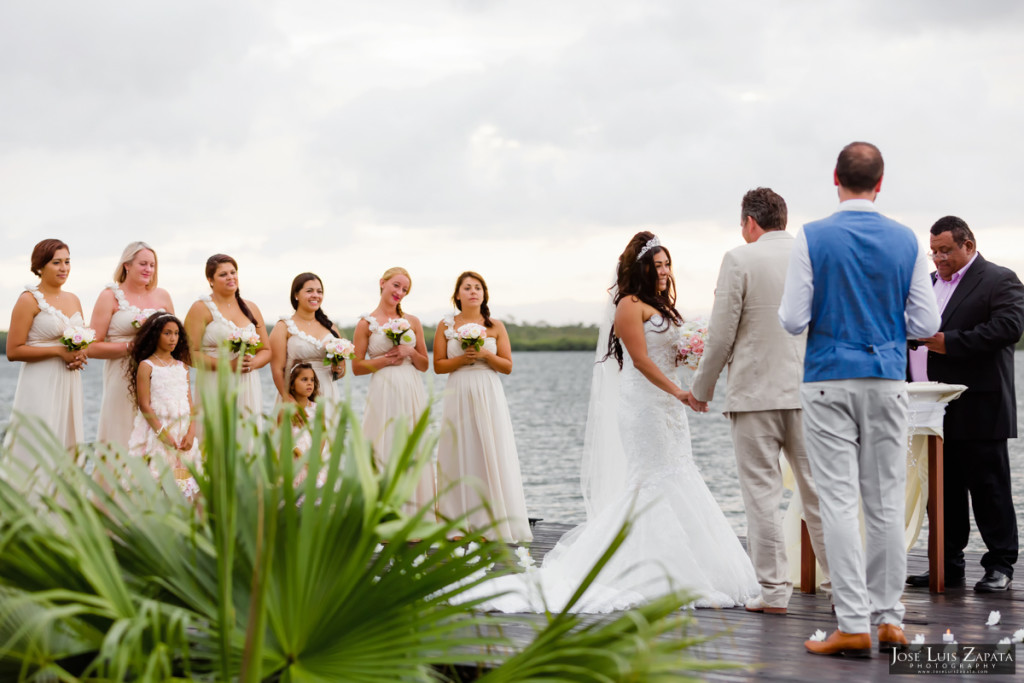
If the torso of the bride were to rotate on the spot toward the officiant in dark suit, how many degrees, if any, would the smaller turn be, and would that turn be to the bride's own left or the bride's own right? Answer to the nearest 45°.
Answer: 0° — they already face them

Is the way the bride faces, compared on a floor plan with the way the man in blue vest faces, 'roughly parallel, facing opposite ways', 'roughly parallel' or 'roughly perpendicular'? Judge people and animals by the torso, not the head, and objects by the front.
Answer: roughly perpendicular

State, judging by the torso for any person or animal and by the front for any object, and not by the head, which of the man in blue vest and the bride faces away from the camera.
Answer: the man in blue vest

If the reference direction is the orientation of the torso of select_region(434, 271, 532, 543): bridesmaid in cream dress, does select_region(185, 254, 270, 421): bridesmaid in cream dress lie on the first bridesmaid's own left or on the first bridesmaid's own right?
on the first bridesmaid's own right

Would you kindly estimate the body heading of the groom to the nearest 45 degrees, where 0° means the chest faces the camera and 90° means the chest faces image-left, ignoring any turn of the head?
approximately 135°

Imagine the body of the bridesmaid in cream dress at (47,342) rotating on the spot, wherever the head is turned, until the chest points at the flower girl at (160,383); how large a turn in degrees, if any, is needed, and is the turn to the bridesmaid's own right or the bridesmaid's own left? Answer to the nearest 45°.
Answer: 0° — they already face them

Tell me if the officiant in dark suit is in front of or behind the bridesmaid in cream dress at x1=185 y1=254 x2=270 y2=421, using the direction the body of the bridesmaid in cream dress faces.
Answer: in front

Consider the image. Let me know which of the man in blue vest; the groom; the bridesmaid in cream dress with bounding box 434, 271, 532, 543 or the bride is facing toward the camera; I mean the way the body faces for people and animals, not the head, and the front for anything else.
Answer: the bridesmaid in cream dress

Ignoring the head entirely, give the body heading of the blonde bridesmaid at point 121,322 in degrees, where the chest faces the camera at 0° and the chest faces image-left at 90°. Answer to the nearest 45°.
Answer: approximately 315°

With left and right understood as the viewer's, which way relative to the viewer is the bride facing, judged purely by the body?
facing to the right of the viewer

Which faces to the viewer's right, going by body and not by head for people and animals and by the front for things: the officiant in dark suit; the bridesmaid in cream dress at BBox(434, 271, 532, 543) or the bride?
the bride

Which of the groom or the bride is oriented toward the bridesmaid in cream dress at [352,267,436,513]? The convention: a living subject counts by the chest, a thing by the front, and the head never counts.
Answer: the groom

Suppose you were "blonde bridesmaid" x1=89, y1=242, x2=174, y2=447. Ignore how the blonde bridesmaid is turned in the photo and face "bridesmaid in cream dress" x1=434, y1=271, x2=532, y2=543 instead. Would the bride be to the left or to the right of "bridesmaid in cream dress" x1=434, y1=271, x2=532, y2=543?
right

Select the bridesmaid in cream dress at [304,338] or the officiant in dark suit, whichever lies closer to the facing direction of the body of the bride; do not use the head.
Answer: the officiant in dark suit

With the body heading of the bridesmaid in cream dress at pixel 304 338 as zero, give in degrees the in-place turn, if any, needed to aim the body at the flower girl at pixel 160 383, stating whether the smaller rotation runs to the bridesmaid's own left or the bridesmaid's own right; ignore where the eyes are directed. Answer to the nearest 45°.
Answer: approximately 90° to the bridesmaid's own right

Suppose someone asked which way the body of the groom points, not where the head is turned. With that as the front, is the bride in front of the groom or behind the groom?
in front

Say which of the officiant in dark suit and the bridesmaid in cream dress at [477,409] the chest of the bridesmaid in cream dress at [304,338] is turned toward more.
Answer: the officiant in dark suit

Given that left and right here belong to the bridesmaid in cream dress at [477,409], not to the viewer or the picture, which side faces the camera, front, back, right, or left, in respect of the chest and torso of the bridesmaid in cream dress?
front
